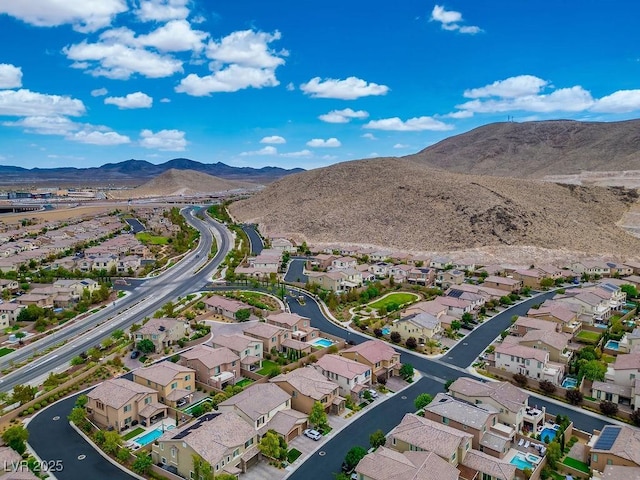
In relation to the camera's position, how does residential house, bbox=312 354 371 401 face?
facing the viewer and to the right of the viewer

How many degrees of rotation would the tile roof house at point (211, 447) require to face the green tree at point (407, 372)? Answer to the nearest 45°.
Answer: approximately 90° to its left

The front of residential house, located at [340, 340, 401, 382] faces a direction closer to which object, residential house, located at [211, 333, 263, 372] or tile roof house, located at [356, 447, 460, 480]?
the tile roof house

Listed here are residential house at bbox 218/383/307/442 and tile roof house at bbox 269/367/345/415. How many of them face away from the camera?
0

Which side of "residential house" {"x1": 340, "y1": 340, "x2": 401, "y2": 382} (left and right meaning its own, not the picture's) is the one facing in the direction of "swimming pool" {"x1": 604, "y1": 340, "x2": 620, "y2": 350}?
left

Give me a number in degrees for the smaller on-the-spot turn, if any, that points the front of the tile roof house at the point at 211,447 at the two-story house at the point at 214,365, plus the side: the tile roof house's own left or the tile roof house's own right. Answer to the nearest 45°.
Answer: approximately 135° to the tile roof house's own left

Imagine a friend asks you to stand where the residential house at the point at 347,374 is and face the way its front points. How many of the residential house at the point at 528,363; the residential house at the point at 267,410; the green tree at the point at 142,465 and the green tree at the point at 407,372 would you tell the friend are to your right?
2

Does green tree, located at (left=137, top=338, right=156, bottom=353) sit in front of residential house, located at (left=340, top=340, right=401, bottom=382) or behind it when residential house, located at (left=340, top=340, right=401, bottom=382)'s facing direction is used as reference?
behind

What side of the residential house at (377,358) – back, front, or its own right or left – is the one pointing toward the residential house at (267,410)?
right

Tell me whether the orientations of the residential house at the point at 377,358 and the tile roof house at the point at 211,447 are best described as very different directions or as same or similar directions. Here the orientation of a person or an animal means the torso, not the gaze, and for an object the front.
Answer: same or similar directions

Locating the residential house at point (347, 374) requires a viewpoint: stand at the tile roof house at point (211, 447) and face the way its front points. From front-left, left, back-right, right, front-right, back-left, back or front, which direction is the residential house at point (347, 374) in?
left

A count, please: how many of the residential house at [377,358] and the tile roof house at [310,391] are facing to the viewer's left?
0

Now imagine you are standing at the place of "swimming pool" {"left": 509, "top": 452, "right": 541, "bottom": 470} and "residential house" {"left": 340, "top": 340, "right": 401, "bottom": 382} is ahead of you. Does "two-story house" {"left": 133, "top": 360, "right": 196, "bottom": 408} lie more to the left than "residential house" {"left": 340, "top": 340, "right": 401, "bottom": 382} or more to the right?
left

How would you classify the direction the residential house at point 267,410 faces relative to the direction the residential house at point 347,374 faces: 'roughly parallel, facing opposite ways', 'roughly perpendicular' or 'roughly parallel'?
roughly parallel

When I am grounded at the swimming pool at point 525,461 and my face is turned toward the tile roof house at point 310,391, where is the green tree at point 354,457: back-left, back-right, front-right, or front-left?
front-left
